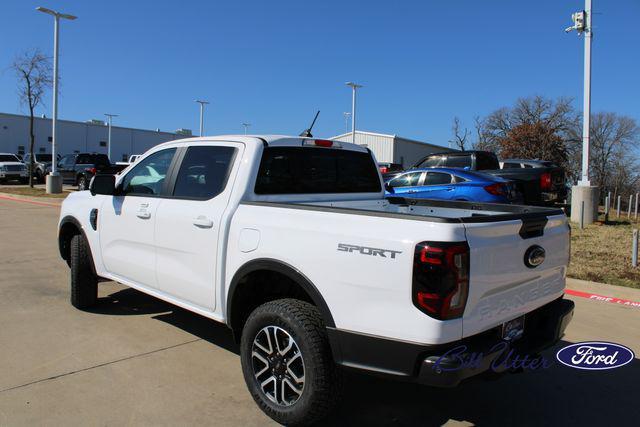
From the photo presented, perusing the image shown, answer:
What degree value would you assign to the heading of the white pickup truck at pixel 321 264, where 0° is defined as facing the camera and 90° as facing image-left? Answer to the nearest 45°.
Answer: approximately 135°

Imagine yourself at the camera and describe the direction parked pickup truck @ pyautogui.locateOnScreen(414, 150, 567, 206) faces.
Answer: facing away from the viewer and to the left of the viewer

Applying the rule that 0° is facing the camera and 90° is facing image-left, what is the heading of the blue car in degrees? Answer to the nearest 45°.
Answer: approximately 135°

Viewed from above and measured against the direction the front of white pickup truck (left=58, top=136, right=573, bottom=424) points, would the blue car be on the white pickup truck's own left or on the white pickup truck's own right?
on the white pickup truck's own right

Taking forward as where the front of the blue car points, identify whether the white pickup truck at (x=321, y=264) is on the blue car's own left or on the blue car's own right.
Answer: on the blue car's own left
